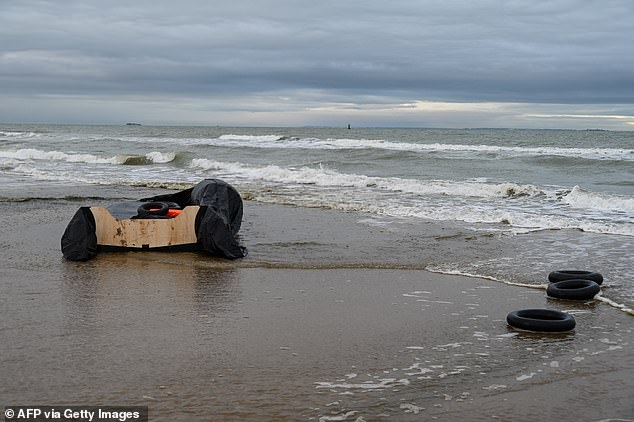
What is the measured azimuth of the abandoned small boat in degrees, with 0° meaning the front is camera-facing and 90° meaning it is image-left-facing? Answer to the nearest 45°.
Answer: approximately 180°

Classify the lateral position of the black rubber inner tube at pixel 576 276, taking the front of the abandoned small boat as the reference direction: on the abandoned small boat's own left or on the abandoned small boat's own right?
on the abandoned small boat's own right

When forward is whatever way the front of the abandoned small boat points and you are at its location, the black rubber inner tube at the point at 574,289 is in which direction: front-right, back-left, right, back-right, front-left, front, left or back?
back-right

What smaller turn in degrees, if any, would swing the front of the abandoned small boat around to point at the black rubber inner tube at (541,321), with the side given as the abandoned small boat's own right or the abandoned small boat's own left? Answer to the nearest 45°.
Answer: approximately 135° to the abandoned small boat's own right
